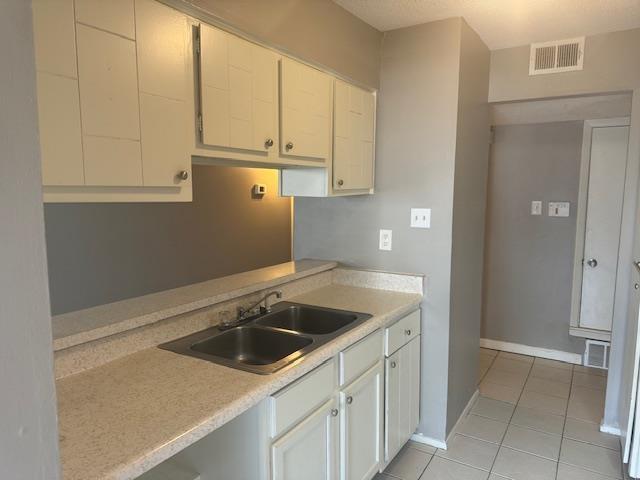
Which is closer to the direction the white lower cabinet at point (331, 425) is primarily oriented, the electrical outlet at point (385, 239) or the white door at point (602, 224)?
the white door

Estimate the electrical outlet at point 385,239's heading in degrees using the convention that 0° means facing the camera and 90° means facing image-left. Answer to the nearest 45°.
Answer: approximately 45°

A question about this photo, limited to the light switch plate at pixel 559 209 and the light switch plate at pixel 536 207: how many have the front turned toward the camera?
2

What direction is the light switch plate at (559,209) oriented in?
toward the camera

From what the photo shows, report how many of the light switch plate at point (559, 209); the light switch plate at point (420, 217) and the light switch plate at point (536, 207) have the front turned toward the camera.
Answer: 3

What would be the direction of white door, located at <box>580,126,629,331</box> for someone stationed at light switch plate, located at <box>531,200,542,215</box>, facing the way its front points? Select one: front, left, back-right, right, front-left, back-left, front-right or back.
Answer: left

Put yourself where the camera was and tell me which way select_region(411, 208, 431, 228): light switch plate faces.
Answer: facing the viewer

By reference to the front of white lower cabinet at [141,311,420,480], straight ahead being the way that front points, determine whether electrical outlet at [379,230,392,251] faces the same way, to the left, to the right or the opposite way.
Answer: to the right

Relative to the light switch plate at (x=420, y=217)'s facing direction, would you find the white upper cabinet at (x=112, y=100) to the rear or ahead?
ahead

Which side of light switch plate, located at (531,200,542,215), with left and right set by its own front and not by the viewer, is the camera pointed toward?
front

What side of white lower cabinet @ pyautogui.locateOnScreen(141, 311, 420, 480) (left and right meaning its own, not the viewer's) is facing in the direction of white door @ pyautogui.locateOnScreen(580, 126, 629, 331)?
left

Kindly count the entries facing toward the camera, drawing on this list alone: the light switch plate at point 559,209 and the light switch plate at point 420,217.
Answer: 2

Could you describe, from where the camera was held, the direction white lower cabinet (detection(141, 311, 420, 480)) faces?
facing the viewer and to the right of the viewer
